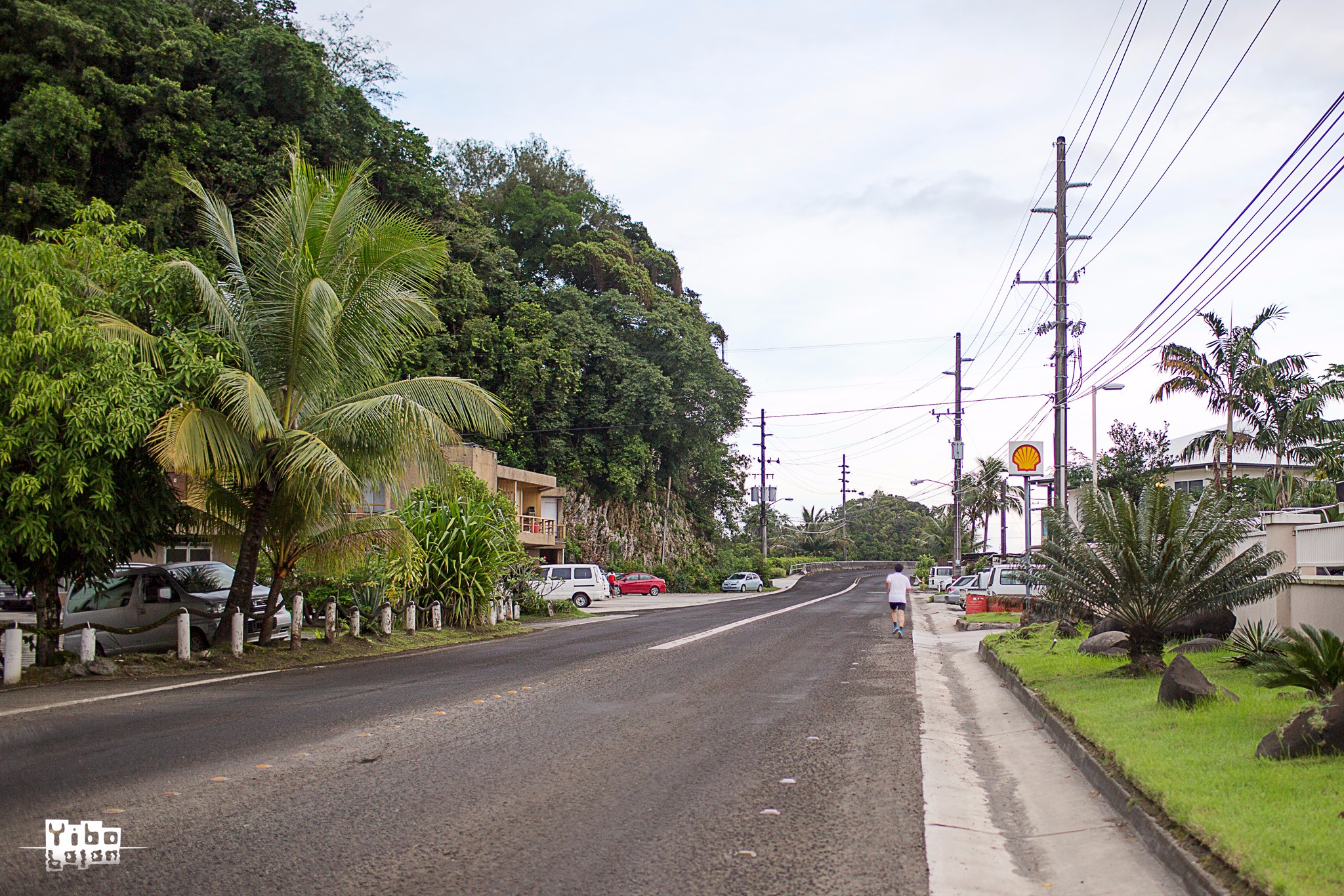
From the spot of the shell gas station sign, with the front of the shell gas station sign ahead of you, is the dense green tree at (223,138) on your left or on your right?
on your right

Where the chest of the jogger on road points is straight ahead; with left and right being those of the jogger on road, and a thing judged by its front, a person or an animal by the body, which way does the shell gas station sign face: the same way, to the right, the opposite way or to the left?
the opposite way

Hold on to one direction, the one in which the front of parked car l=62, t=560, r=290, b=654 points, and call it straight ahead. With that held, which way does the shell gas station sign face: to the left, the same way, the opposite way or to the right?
to the right

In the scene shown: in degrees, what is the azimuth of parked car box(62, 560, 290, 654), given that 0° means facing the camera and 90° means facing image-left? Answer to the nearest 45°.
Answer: approximately 315°

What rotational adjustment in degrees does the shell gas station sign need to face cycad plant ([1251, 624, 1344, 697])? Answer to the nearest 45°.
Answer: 0° — it already faces it

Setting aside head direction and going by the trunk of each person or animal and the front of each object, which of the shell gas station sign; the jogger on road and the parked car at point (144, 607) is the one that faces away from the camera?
the jogger on road

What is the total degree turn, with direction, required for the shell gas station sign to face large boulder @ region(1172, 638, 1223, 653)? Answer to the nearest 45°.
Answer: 0° — it already faces it

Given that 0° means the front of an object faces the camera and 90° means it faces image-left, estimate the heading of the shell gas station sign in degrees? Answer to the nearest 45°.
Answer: approximately 0°

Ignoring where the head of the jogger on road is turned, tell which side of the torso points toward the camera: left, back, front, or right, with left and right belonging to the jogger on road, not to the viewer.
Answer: back

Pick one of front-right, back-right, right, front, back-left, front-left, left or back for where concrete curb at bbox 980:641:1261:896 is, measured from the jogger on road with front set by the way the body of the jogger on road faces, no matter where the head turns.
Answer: back

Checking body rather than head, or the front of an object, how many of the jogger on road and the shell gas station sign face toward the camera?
1

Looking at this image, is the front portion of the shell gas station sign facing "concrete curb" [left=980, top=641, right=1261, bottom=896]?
yes
